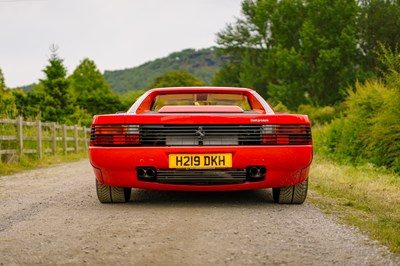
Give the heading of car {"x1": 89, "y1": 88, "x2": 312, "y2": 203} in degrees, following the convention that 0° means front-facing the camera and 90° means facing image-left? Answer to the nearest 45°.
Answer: approximately 180°

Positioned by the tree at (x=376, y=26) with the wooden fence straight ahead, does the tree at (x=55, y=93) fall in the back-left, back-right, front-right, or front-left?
front-right

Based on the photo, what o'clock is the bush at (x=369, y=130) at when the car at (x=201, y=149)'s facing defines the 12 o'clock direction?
The bush is roughly at 1 o'clock from the car.

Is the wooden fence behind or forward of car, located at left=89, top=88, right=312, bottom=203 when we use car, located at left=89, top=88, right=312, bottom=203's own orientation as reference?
forward

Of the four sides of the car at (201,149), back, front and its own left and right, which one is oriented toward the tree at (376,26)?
front

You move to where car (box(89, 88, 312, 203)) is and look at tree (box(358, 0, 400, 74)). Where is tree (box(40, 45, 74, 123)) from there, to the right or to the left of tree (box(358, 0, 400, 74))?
left

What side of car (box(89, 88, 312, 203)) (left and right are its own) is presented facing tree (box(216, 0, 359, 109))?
front
